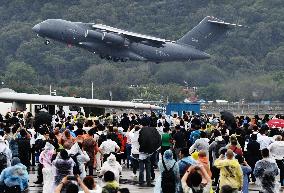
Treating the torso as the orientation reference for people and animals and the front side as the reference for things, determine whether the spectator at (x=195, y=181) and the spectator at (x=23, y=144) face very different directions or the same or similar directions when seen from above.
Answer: same or similar directions

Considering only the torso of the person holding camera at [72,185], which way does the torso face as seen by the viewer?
away from the camera

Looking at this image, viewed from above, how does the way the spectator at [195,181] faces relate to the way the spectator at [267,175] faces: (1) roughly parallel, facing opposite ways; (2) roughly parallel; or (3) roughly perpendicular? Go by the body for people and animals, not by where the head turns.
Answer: roughly parallel

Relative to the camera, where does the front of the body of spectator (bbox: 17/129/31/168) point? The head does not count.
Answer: away from the camera

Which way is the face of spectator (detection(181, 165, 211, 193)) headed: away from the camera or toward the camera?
away from the camera

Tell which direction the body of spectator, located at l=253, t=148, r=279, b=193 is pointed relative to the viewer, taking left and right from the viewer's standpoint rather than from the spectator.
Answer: facing away from the viewer

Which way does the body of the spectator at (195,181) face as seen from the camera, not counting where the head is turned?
away from the camera

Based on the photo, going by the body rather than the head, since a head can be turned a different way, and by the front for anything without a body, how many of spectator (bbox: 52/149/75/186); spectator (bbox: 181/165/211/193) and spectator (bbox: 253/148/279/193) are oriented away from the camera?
3

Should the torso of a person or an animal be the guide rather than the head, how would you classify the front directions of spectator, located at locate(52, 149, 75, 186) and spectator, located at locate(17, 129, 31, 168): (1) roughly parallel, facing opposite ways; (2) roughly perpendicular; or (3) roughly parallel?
roughly parallel

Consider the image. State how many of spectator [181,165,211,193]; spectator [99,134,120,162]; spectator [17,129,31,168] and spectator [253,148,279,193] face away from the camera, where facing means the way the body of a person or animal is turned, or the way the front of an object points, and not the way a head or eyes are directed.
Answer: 4

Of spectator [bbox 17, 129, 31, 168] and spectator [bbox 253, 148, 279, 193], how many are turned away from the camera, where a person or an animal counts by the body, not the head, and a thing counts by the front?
2

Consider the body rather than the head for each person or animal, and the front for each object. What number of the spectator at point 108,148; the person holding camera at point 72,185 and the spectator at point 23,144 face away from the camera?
3

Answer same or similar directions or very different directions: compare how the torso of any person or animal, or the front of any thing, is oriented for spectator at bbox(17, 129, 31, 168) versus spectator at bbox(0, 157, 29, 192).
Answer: same or similar directions

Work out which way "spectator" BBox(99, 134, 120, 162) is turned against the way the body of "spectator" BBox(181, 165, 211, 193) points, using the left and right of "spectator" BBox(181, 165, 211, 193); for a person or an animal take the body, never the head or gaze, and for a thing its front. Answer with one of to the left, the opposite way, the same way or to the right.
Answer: the same way

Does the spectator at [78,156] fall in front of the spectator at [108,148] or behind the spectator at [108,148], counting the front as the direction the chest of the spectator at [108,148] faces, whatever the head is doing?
behind

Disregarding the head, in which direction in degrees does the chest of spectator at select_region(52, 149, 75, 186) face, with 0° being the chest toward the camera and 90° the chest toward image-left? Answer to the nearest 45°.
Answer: approximately 180°

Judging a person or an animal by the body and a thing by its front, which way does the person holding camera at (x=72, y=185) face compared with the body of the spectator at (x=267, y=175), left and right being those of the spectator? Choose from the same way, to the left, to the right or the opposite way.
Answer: the same way

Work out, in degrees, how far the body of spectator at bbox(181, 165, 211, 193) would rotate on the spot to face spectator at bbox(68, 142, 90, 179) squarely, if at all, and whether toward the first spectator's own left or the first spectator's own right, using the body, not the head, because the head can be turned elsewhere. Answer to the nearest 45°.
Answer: approximately 45° to the first spectator's own left

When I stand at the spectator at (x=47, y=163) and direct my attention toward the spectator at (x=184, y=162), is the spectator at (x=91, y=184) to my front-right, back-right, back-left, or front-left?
front-right

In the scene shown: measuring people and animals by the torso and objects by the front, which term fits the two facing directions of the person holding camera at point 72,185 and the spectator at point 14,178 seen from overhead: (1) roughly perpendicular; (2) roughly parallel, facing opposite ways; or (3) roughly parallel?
roughly parallel
